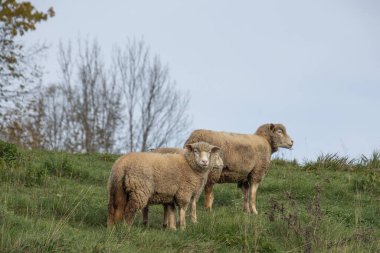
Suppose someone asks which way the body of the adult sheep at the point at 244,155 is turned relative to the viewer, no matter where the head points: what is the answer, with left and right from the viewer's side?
facing to the right of the viewer

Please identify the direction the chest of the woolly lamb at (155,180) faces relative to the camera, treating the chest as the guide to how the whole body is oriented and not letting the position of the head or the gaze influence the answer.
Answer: to the viewer's right

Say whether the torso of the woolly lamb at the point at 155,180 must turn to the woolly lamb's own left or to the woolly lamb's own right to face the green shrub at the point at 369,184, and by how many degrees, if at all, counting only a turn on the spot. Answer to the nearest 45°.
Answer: approximately 45° to the woolly lamb's own left

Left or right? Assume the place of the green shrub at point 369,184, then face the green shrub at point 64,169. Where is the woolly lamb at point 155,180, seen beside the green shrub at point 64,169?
left

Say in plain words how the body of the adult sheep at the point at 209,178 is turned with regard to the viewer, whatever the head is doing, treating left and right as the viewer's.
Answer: facing to the right of the viewer

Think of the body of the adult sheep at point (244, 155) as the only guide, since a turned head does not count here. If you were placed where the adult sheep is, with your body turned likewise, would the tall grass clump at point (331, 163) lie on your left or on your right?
on your left

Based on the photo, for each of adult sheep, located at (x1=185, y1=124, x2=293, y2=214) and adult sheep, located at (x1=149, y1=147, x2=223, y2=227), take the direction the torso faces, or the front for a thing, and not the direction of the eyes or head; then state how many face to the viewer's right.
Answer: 2

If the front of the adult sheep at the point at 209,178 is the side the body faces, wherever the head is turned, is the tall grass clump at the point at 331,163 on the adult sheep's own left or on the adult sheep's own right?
on the adult sheep's own left

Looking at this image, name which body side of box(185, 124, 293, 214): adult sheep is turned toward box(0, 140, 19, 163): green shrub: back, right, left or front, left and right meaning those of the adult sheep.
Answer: back
